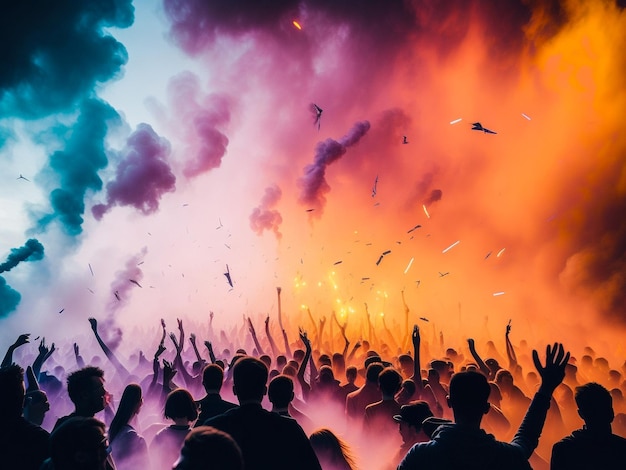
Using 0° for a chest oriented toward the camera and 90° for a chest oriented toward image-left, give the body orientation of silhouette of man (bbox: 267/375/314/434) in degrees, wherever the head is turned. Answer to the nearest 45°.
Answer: approximately 180°

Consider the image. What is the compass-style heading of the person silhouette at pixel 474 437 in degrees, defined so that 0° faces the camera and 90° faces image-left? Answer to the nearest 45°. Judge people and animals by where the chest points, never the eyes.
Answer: approximately 180°

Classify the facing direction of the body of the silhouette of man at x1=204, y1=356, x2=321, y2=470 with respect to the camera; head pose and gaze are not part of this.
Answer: away from the camera

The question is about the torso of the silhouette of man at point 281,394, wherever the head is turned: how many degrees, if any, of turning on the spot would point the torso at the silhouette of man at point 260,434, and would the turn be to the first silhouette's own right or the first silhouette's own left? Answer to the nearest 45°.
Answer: approximately 180°

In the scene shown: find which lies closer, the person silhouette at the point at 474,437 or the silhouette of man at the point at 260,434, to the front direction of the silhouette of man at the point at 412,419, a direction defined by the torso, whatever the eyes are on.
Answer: the silhouette of man

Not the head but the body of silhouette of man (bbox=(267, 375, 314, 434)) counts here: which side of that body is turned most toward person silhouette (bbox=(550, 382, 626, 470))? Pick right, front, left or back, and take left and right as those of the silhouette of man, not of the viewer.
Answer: right
